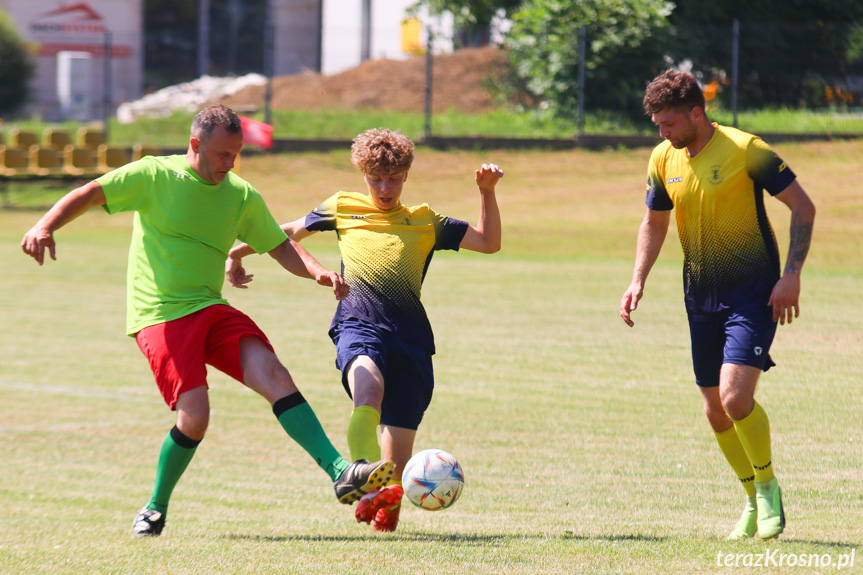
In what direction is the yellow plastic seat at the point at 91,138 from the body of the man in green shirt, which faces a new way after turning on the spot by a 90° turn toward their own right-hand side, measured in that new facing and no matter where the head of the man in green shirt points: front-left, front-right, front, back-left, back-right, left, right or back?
back-right

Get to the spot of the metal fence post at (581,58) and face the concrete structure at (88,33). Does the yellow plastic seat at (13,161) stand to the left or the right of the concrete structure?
left

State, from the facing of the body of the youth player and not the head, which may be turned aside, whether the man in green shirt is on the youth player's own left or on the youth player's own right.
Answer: on the youth player's own right

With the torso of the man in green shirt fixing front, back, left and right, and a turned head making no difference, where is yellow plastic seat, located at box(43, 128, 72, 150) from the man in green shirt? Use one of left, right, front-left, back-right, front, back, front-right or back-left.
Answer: back-left

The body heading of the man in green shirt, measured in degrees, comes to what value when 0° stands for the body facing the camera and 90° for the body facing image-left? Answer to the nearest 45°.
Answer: approximately 315°

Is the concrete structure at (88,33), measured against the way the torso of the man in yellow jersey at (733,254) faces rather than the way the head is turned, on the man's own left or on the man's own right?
on the man's own right

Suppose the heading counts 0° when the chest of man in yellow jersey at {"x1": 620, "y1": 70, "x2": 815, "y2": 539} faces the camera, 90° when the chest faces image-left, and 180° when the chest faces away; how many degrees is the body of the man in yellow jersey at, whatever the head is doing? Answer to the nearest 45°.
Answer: approximately 45°

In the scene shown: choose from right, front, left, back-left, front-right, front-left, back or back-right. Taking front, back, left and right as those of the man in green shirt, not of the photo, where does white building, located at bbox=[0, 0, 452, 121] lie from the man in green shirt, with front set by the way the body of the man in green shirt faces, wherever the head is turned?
back-left

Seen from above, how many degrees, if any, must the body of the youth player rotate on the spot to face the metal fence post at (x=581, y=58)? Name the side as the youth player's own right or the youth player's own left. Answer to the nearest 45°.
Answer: approximately 180°

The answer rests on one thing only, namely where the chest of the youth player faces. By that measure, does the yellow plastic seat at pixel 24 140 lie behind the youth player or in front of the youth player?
behind

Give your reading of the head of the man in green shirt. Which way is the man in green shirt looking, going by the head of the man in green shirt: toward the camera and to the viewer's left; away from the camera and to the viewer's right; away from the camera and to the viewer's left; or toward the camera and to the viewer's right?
toward the camera and to the viewer's right
